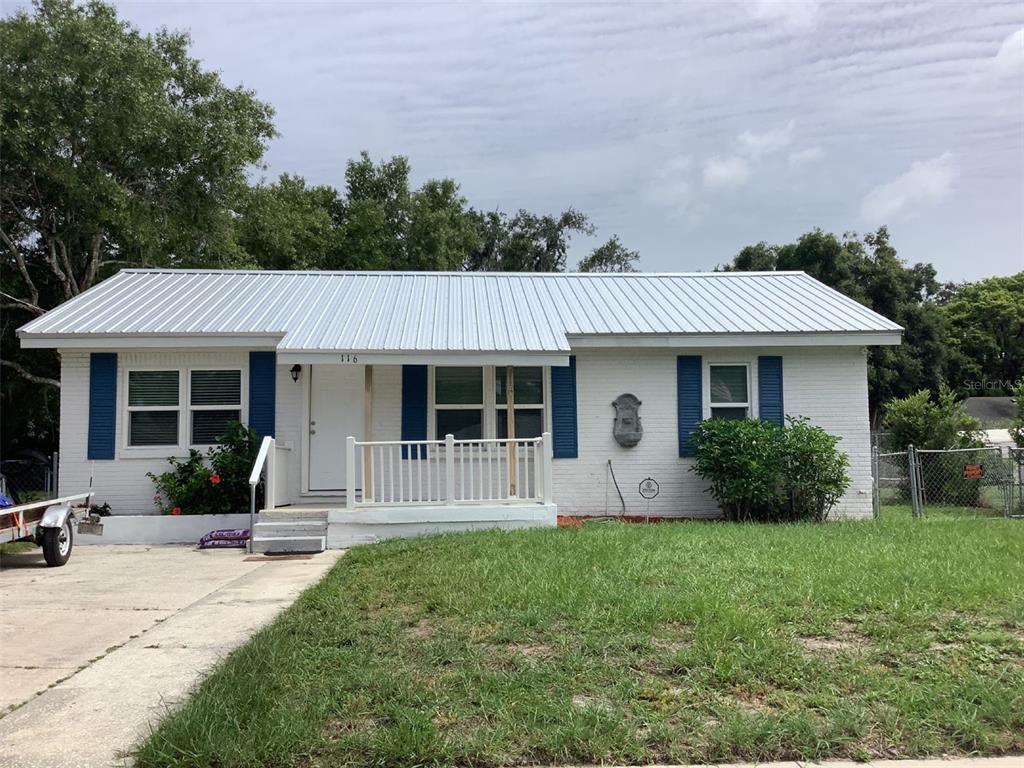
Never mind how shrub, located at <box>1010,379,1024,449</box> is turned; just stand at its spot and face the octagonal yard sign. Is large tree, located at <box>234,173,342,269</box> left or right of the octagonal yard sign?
right

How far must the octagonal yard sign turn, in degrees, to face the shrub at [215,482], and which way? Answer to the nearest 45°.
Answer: approximately 90° to its right

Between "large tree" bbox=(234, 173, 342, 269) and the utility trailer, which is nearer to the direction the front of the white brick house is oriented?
the utility trailer

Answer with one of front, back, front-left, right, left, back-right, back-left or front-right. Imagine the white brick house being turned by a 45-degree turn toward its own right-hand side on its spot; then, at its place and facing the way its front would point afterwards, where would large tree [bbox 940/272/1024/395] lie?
back

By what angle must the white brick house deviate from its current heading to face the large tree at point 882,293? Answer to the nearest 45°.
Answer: approximately 135° to its left

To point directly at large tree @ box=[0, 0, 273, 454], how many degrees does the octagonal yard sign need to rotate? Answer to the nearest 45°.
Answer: approximately 90° to its right

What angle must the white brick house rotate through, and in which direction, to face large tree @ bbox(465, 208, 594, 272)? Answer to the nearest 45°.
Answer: approximately 180°

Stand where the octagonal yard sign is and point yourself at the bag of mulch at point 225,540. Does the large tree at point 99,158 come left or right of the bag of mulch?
right

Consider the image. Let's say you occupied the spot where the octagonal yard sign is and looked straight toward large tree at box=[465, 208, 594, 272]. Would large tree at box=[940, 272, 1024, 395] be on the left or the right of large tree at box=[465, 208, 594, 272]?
right

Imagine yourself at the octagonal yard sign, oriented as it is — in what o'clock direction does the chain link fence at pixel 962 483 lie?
The chain link fence is roughly at 8 o'clock from the octagonal yard sign.

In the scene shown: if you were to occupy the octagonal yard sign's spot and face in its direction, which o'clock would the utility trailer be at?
The utility trailer is roughly at 2 o'clock from the octagonal yard sign.

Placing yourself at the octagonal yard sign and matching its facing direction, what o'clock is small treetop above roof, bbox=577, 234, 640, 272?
The small treetop above roof is roughly at 6 o'clock from the octagonal yard sign.

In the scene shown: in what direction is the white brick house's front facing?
toward the camera

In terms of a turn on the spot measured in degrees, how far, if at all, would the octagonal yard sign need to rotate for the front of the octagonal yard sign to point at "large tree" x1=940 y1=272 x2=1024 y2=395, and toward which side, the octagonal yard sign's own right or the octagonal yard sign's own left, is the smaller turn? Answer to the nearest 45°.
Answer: approximately 135° to the octagonal yard sign's own left

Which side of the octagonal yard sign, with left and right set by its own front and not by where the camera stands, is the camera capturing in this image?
front

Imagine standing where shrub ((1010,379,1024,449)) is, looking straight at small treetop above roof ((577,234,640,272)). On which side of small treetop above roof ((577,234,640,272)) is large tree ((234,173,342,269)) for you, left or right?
left

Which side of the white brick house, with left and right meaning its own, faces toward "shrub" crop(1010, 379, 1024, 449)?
left
